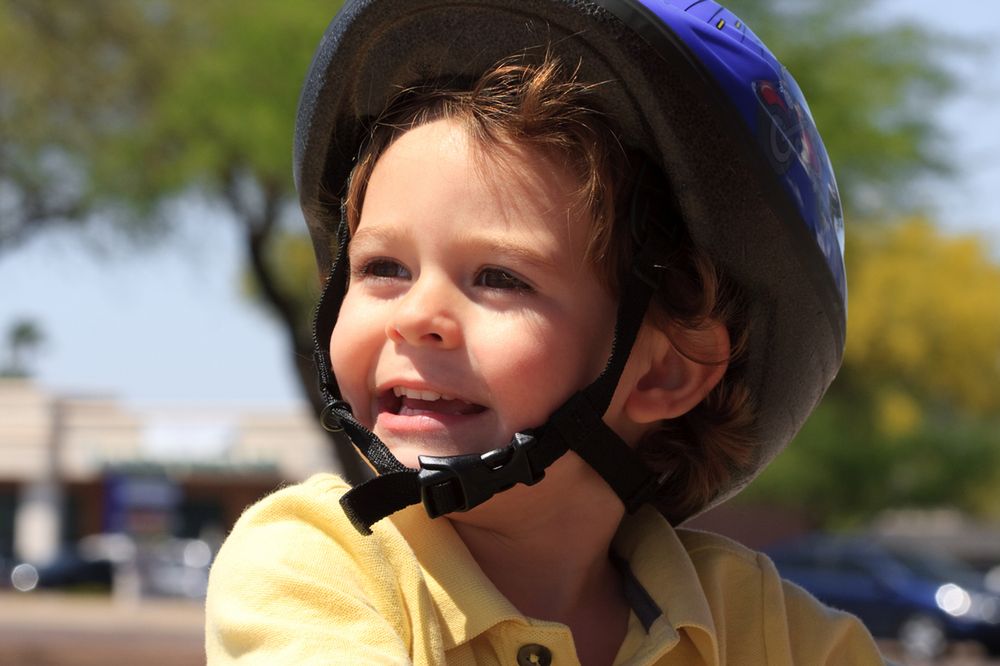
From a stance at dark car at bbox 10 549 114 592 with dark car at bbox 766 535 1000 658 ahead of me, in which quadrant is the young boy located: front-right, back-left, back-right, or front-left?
front-right

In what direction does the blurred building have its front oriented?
toward the camera

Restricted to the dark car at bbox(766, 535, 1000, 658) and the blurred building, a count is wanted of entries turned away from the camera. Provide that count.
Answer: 0

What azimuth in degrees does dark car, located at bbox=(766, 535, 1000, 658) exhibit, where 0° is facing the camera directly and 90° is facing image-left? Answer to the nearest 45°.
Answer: approximately 315°

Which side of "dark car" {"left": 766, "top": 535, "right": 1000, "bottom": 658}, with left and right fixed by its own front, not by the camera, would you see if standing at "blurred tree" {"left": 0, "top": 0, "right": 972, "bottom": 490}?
right

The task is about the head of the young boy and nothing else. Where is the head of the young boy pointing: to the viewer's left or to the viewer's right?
to the viewer's left

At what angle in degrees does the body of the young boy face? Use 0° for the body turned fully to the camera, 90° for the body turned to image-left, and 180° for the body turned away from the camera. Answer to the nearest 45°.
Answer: approximately 45°
